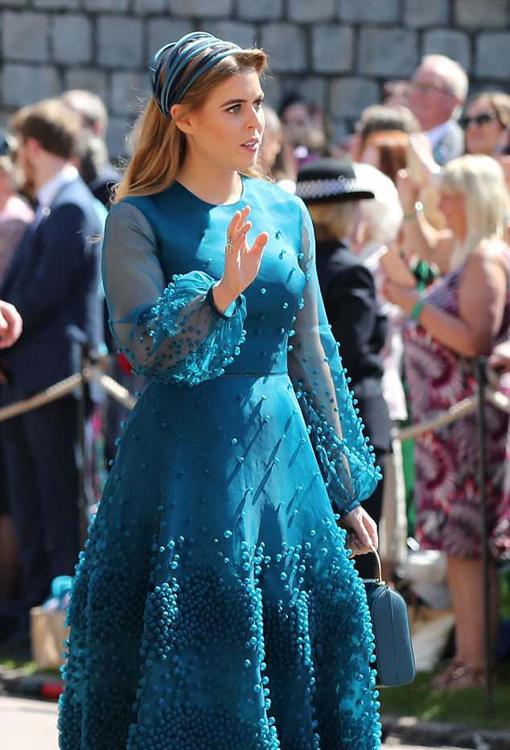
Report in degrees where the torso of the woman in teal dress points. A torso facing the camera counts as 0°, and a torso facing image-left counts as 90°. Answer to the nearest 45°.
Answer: approximately 315°

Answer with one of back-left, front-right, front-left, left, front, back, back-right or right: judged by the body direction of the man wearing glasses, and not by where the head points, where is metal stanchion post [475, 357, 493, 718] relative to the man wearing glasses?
front-left
